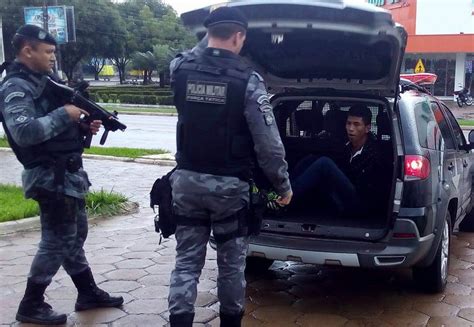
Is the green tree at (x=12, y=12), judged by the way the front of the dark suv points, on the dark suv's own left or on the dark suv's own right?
on the dark suv's own left

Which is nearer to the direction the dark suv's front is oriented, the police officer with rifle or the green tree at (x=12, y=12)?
the green tree

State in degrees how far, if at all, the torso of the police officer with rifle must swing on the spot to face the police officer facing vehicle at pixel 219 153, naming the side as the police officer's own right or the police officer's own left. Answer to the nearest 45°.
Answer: approximately 45° to the police officer's own right

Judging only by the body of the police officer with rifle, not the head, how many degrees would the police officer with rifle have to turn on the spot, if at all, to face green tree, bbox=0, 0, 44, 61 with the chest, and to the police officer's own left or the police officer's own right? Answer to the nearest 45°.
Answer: approximately 90° to the police officer's own left

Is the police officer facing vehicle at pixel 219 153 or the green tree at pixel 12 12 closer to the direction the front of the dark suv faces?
the green tree

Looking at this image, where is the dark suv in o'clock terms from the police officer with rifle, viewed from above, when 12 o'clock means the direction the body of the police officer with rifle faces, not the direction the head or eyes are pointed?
The dark suv is roughly at 12 o'clock from the police officer with rifle.

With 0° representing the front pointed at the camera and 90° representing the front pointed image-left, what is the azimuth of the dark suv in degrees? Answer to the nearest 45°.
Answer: approximately 225°

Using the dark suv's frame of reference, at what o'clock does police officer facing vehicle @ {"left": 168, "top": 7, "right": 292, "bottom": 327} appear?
The police officer facing vehicle is roughly at 6 o'clock from the dark suv.

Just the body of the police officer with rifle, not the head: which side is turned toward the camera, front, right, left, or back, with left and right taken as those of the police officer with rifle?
right

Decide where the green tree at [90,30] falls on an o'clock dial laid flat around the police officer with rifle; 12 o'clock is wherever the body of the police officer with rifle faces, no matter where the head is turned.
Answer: The green tree is roughly at 9 o'clock from the police officer with rifle.
